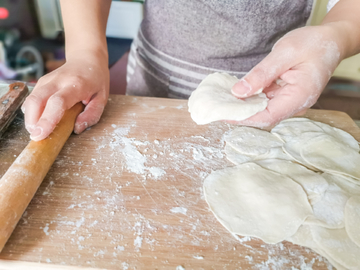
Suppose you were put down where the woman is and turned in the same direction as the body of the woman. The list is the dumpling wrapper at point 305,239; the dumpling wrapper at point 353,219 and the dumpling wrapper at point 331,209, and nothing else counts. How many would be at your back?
0

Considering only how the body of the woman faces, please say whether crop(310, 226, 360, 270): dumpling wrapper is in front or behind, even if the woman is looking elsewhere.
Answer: in front

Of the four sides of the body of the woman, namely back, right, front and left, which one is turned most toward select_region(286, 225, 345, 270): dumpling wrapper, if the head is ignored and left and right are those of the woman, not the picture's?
front

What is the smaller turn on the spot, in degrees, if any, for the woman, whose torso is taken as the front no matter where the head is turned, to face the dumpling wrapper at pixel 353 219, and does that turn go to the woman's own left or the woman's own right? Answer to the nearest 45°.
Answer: approximately 45° to the woman's own left

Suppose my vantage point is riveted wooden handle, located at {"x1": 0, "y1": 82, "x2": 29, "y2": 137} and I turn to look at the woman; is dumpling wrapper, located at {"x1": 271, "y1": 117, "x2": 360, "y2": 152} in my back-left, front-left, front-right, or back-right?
front-right

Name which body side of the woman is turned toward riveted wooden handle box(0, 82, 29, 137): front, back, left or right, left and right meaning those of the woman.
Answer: right

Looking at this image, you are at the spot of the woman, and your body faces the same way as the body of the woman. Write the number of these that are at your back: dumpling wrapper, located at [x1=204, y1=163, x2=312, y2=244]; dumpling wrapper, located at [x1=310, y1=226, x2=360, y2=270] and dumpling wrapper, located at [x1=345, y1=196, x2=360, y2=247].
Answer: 0

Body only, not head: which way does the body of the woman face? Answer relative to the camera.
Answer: toward the camera
